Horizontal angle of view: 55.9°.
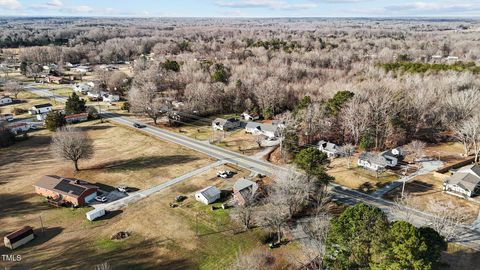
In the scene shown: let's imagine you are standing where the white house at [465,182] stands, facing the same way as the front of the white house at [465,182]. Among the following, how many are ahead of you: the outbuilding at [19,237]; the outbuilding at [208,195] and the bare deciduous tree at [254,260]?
3

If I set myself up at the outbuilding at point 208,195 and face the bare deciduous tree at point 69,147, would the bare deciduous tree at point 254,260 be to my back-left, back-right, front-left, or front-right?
back-left

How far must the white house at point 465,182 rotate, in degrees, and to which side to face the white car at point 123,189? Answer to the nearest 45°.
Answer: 0° — it already faces it

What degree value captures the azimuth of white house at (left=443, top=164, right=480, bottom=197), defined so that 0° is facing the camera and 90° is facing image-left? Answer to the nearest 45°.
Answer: approximately 45°

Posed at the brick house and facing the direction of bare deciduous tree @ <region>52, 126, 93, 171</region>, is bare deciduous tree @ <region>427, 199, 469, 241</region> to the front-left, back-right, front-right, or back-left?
back-right

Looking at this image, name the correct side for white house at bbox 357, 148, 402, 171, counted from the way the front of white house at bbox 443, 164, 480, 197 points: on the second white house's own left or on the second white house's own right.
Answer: on the second white house's own right
